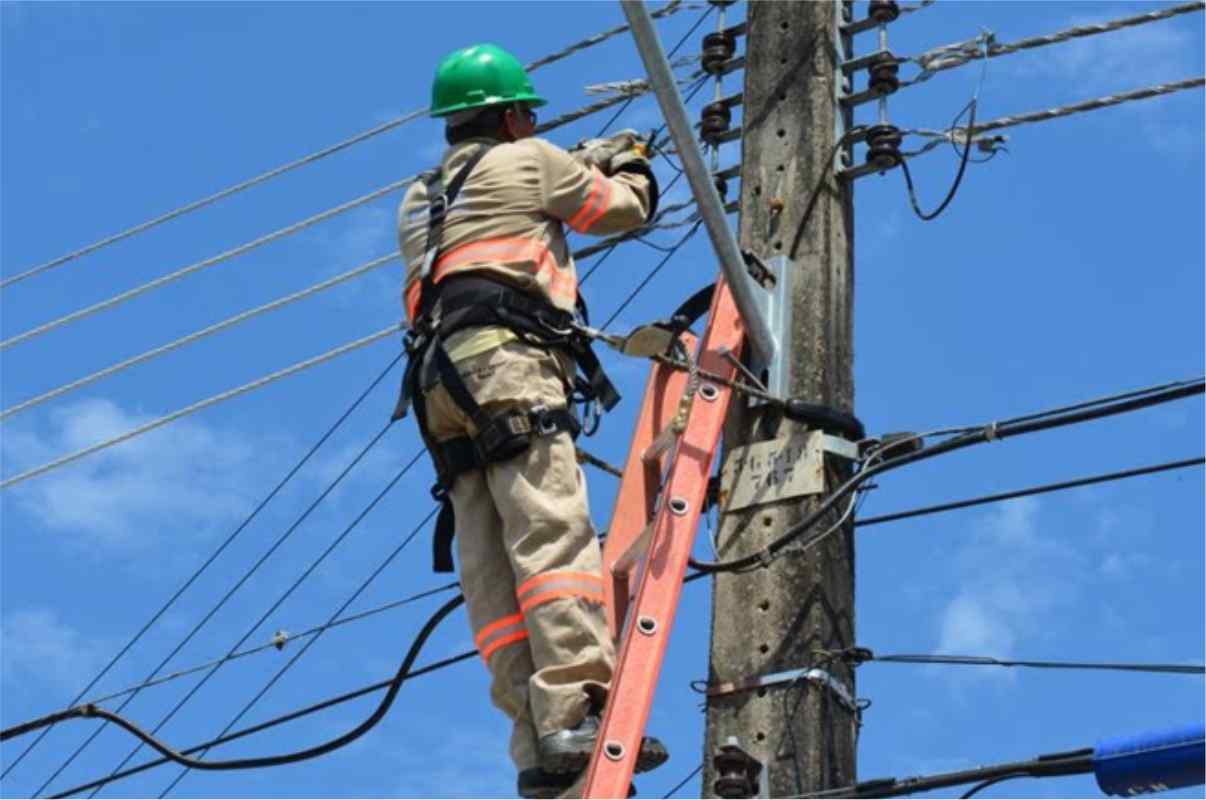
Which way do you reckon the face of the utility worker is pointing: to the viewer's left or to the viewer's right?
to the viewer's right

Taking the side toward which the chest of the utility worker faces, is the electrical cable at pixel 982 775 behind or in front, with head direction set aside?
in front

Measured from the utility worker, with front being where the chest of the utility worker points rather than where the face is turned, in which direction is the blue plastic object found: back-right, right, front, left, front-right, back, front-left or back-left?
front-right

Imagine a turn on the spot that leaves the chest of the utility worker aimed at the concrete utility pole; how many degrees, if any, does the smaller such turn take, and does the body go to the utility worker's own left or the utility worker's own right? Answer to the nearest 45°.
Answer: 0° — they already face it

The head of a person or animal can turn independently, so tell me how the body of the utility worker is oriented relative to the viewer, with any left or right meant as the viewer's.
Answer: facing away from the viewer and to the right of the viewer

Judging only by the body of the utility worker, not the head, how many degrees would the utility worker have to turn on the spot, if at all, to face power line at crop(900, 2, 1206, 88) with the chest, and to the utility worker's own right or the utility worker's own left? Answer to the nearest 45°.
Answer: approximately 45° to the utility worker's own right

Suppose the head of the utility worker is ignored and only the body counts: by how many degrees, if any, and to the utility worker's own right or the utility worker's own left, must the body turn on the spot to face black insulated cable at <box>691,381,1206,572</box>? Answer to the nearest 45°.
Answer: approximately 45° to the utility worker's own right
